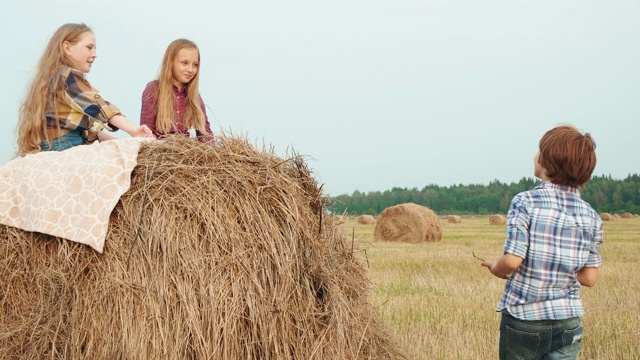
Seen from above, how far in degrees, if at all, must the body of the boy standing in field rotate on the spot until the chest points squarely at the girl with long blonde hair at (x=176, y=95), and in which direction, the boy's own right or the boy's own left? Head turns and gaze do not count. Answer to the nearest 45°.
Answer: approximately 45° to the boy's own left

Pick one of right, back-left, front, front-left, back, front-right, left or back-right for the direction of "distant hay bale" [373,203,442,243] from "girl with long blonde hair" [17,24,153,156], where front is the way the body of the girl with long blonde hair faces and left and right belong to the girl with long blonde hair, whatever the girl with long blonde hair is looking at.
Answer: front-left

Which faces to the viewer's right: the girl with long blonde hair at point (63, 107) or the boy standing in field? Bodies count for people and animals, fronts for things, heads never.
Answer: the girl with long blonde hair

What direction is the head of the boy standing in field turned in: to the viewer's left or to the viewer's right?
to the viewer's left

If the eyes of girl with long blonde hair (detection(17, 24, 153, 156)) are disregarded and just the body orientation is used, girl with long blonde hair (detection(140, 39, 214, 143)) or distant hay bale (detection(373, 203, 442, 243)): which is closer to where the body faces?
the girl with long blonde hair

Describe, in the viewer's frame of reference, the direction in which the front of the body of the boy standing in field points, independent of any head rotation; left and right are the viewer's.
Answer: facing away from the viewer and to the left of the viewer

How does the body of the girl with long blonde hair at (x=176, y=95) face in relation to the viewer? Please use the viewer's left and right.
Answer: facing the viewer and to the right of the viewer

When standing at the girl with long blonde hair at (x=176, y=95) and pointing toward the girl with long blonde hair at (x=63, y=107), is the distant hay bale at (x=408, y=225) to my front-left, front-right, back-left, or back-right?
back-right

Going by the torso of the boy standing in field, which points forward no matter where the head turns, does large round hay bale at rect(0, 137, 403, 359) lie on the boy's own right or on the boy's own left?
on the boy's own left

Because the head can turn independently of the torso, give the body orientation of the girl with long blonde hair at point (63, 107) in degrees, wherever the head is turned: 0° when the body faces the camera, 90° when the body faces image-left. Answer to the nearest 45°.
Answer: approximately 270°

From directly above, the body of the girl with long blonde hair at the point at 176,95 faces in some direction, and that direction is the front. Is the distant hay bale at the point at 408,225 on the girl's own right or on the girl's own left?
on the girl's own left

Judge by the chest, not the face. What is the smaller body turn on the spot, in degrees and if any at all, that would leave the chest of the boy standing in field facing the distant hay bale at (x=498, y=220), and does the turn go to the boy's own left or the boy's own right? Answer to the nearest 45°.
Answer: approximately 45° to the boy's own right

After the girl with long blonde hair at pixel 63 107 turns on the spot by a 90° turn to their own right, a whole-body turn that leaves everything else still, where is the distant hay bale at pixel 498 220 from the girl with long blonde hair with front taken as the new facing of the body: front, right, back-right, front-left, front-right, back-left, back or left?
back-left

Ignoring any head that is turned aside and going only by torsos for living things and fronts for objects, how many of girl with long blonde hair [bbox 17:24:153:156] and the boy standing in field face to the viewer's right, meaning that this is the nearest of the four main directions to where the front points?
1
